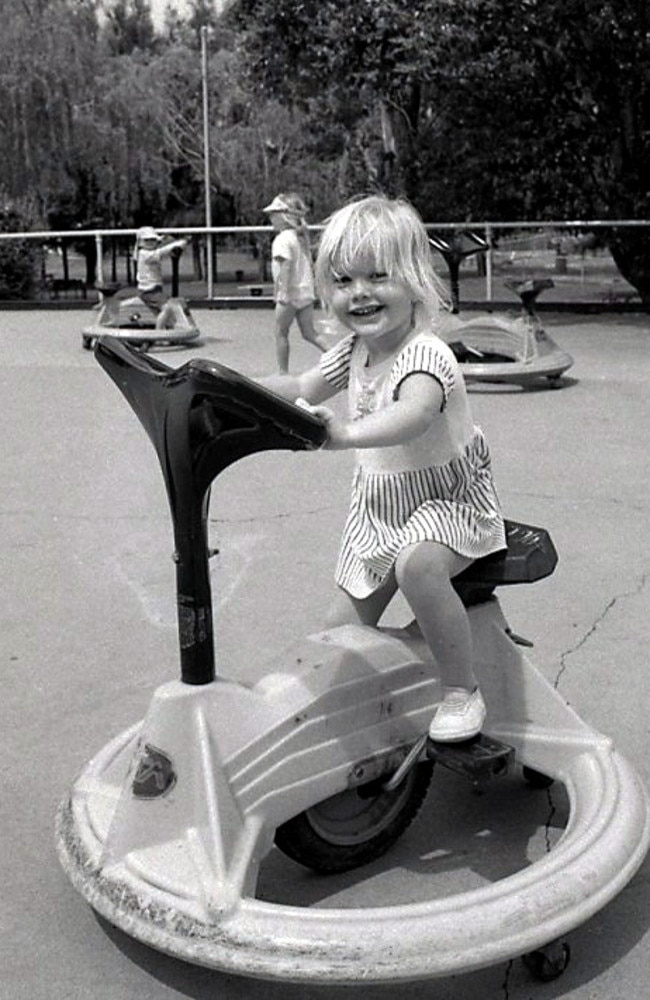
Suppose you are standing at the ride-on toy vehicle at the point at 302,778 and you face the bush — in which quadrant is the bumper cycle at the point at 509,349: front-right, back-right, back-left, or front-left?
front-right

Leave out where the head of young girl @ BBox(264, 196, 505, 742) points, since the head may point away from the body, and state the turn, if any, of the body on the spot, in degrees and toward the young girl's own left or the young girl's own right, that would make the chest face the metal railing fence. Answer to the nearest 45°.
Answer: approximately 135° to the young girl's own right

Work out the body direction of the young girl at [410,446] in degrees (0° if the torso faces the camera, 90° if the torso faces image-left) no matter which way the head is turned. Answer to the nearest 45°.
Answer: approximately 45°

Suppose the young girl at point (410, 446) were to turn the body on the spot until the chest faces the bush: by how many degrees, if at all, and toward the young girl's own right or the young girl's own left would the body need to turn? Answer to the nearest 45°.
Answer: approximately 135° to the young girl's own right

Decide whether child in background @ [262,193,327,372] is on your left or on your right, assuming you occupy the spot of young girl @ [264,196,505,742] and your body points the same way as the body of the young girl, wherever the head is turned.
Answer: on your right

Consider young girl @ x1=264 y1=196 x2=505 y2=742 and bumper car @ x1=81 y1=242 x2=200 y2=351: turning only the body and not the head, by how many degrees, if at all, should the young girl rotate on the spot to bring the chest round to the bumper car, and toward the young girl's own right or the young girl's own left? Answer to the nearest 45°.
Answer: approximately 135° to the young girl's own right

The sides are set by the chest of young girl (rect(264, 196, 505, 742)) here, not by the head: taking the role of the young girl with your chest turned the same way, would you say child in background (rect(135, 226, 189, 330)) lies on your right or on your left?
on your right

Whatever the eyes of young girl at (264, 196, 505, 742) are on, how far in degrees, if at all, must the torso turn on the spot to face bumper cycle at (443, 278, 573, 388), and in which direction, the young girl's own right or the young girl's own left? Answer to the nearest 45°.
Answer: approximately 135° to the young girl's own right
